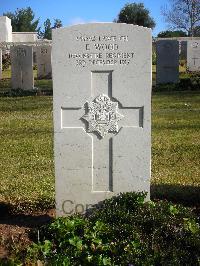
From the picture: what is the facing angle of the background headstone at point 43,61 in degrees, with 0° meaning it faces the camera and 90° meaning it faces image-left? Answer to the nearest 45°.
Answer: approximately 0°

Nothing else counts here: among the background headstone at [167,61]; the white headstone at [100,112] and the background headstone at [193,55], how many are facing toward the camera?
3

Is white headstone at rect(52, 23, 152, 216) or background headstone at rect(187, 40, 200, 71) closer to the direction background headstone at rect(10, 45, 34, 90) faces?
the white headstone

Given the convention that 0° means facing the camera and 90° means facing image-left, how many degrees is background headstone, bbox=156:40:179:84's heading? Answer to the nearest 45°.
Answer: approximately 0°

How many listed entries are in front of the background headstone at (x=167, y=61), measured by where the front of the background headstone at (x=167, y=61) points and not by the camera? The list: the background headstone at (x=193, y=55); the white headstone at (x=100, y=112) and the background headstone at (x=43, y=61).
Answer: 1

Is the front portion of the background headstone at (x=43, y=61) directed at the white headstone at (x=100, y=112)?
yes

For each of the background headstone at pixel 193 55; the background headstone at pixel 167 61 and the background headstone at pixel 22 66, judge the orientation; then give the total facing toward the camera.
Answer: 3

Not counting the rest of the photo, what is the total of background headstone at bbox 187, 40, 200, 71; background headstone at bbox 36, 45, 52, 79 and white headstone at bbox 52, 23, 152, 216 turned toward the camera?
3

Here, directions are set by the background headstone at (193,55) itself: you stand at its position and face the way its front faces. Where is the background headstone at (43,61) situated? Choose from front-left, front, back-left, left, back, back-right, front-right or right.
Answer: right
